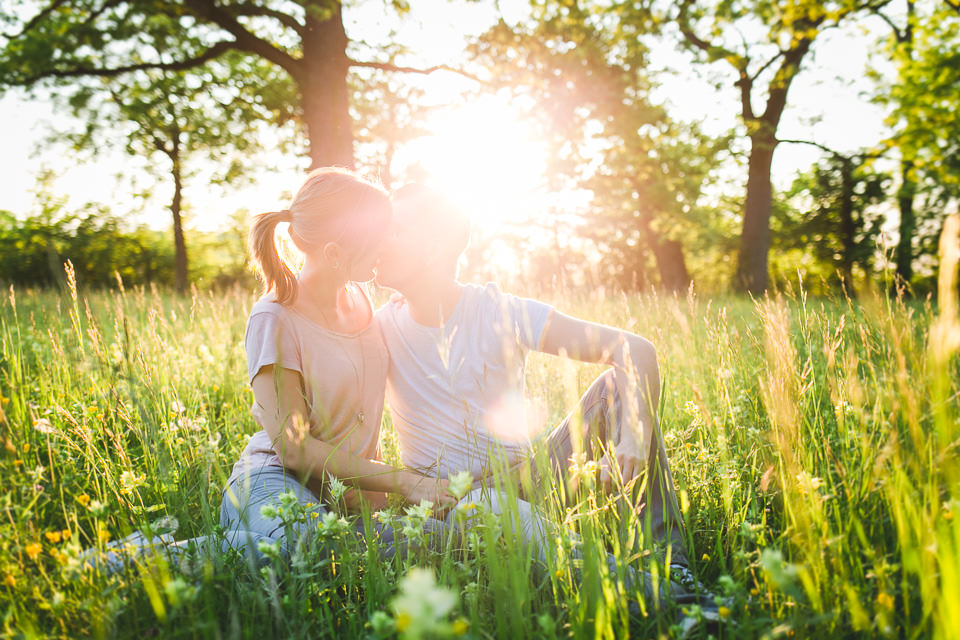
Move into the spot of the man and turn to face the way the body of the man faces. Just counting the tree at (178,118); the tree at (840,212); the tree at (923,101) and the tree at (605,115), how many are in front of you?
0

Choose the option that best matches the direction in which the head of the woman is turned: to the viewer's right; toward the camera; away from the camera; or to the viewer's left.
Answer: to the viewer's right

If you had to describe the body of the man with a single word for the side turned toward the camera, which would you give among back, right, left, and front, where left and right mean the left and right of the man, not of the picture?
front

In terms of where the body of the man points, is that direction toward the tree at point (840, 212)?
no

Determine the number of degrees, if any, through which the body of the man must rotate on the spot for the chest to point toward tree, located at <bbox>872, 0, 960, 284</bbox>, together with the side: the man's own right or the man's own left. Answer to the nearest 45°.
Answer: approximately 135° to the man's own left

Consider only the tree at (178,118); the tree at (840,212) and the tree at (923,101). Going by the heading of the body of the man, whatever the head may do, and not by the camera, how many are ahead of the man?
0

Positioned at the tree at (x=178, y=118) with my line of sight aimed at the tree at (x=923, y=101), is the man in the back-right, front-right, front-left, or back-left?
front-right

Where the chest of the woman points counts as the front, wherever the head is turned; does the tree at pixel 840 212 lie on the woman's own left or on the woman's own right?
on the woman's own left

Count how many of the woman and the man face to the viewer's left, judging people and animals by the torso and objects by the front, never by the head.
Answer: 0

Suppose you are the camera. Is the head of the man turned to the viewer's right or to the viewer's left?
to the viewer's left

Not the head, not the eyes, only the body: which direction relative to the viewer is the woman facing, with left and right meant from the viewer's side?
facing the viewer and to the right of the viewer

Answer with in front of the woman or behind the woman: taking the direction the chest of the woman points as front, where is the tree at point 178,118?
behind
